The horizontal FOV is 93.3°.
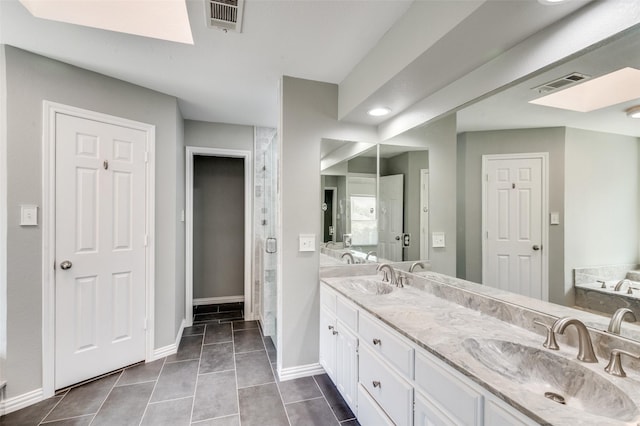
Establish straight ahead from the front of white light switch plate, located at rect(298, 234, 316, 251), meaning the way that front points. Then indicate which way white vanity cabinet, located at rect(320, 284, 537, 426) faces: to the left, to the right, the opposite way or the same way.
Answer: to the right

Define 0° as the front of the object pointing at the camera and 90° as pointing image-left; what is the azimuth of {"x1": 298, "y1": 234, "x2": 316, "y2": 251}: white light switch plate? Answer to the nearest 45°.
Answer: approximately 0°

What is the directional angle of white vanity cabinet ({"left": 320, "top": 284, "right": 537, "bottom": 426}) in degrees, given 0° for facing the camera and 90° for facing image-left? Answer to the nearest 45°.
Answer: approximately 45°

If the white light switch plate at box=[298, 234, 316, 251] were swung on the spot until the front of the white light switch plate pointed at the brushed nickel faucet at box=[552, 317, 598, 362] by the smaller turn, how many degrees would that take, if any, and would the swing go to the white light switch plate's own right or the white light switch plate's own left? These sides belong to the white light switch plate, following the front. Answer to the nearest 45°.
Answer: approximately 45° to the white light switch plate's own left

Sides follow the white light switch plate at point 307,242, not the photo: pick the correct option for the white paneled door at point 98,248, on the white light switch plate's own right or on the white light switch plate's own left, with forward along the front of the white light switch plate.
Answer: on the white light switch plate's own right

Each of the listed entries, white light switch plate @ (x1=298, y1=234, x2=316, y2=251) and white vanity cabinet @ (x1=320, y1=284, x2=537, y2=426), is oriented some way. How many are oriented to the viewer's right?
0

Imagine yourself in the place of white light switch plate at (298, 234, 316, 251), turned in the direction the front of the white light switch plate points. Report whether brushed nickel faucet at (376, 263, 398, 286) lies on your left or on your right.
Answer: on your left
